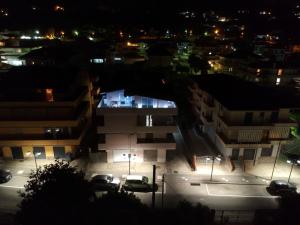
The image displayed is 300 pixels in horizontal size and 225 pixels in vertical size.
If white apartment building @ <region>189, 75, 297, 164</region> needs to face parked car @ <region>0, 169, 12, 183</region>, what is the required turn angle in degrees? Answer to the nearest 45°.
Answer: approximately 45° to its right

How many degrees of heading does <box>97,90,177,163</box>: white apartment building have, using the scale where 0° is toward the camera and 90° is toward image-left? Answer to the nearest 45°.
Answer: approximately 0°

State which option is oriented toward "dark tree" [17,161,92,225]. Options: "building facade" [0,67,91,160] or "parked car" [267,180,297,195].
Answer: the building facade

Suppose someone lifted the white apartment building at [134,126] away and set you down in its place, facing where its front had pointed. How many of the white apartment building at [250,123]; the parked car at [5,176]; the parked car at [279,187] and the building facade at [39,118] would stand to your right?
2

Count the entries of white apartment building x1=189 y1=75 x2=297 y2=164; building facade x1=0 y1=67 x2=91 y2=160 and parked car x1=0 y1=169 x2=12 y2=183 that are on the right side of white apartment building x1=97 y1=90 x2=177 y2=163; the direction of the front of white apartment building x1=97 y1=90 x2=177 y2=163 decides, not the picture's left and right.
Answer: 2

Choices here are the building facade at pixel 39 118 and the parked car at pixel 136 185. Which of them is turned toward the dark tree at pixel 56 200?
the building facade
